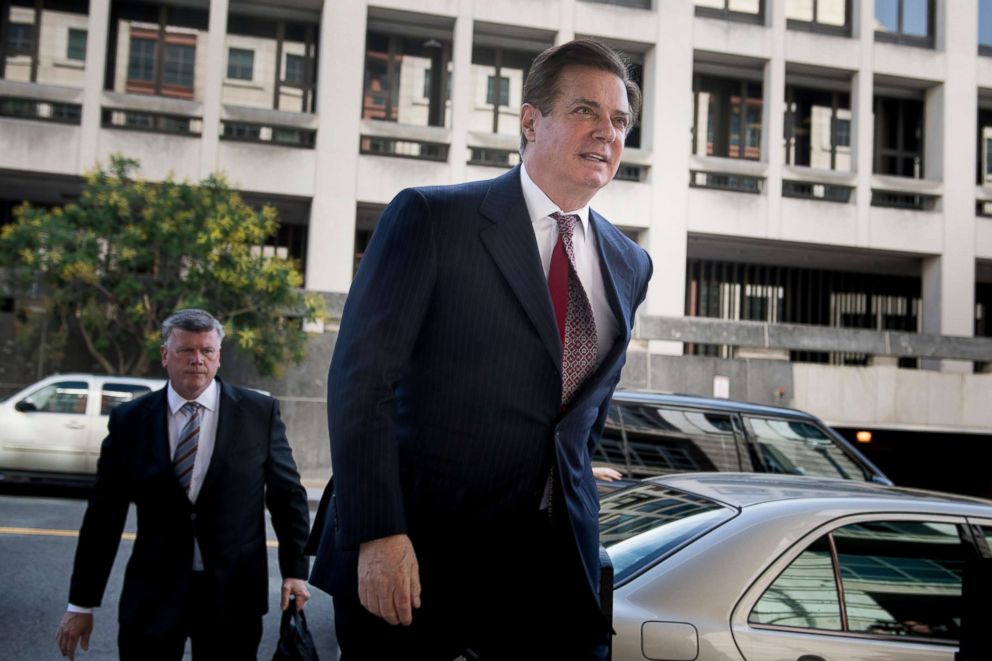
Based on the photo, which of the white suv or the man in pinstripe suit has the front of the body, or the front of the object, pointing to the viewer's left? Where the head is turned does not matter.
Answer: the white suv

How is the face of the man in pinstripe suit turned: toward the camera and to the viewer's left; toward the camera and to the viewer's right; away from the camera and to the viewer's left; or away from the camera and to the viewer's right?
toward the camera and to the viewer's right

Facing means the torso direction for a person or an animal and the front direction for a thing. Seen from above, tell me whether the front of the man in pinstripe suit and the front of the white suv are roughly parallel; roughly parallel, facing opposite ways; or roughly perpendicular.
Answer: roughly perpendicular

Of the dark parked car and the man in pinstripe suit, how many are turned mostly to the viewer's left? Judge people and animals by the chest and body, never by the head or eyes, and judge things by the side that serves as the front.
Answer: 0

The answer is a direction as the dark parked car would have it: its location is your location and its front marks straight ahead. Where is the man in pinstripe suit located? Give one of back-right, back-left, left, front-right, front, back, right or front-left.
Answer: right

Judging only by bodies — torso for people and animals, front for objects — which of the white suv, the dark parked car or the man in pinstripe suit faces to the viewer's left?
the white suv

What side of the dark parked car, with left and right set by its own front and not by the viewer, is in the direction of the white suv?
back

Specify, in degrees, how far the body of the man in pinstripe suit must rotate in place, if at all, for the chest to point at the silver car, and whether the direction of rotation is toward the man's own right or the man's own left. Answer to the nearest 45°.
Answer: approximately 90° to the man's own left

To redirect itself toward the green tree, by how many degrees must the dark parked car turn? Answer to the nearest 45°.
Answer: approximately 135° to its left

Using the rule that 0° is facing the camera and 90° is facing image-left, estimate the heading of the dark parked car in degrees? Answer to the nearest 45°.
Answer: approximately 270°

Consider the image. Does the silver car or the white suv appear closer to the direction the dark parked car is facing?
the silver car

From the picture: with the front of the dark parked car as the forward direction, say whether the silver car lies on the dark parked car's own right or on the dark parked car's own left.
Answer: on the dark parked car's own right
